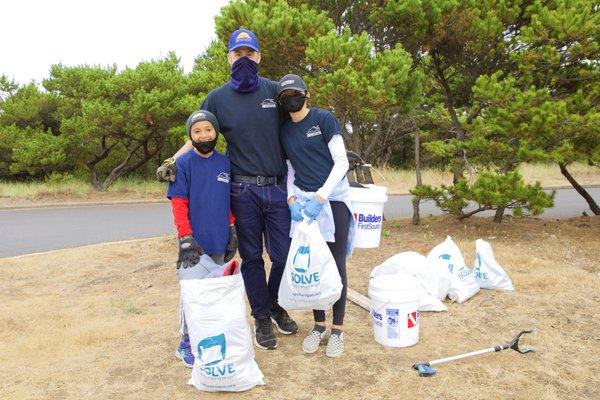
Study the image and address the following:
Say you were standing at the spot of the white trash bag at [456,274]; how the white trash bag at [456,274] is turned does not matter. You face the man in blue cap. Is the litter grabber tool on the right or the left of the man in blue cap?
left

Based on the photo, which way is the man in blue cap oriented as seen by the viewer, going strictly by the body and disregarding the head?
toward the camera

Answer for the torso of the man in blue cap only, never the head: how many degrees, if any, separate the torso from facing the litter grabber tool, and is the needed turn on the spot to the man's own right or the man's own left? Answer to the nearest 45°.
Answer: approximately 90° to the man's own left

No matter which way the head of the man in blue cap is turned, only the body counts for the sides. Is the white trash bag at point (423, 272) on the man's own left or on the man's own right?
on the man's own left

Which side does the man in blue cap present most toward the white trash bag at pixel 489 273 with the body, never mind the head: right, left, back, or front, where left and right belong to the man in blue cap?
left

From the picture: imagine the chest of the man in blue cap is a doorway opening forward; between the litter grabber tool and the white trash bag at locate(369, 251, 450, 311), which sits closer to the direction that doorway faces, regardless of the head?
the litter grabber tool
